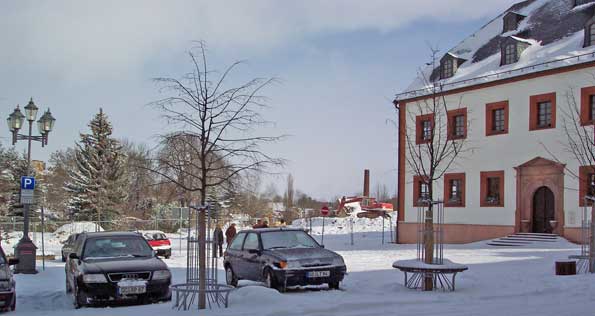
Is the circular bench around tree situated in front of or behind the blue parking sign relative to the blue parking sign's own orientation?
in front

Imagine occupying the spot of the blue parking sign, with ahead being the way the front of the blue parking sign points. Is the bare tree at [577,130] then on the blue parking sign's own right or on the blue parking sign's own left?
on the blue parking sign's own left

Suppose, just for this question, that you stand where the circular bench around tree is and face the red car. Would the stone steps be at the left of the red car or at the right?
right

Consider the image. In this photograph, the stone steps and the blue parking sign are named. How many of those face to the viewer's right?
0

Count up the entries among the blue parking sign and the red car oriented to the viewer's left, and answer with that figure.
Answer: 0

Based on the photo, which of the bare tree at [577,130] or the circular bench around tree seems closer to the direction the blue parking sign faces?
the circular bench around tree

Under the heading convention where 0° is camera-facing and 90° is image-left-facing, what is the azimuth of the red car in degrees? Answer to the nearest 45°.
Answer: approximately 315°
